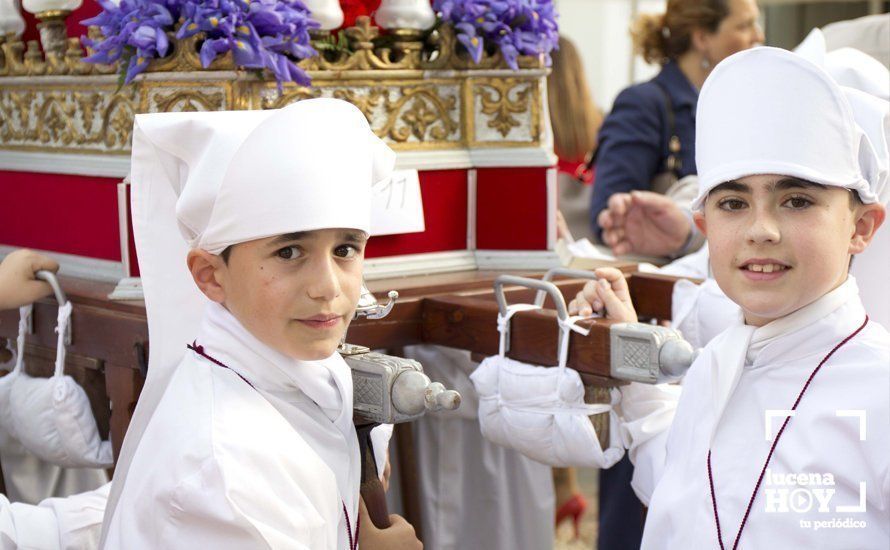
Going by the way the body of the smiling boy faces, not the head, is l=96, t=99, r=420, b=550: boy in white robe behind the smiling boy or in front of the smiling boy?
in front

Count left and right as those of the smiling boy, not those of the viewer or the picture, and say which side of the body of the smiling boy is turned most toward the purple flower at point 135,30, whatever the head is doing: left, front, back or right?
right

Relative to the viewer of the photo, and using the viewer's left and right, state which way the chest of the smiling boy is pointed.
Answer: facing the viewer and to the left of the viewer

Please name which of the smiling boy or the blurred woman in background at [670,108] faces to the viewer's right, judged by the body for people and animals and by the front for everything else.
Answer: the blurred woman in background

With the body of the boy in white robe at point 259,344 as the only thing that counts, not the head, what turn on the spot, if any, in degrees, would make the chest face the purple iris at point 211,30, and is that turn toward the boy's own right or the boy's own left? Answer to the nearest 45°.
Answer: approximately 135° to the boy's own left

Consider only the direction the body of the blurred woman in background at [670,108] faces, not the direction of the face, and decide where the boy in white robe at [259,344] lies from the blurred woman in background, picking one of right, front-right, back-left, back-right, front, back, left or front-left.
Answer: right

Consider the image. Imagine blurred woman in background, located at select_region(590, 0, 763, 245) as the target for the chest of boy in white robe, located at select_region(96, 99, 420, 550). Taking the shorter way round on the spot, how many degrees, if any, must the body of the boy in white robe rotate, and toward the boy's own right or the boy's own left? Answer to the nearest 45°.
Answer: approximately 90° to the boy's own left

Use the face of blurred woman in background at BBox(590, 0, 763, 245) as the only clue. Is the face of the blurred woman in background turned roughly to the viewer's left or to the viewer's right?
to the viewer's right

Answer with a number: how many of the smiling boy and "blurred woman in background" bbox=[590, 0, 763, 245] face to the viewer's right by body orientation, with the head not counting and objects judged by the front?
1

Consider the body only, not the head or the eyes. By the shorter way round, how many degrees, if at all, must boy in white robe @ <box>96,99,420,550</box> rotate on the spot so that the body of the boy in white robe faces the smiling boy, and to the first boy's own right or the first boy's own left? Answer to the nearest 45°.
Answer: approximately 45° to the first boy's own left

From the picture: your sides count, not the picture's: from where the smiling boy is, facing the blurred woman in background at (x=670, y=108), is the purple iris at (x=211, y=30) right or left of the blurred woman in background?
left
